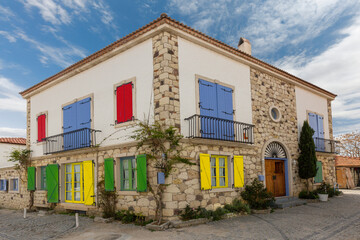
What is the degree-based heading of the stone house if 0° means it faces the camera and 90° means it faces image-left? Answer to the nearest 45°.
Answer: approximately 315°

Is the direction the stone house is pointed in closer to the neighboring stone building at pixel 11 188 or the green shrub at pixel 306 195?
the green shrub

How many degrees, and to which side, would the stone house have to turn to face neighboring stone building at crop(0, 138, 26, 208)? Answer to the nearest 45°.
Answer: approximately 180°

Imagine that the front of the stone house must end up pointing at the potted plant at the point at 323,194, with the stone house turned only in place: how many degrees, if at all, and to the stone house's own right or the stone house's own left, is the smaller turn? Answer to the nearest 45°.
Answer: approximately 90° to the stone house's own left

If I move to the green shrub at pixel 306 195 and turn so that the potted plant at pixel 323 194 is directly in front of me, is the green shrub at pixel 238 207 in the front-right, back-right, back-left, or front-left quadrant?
back-right
